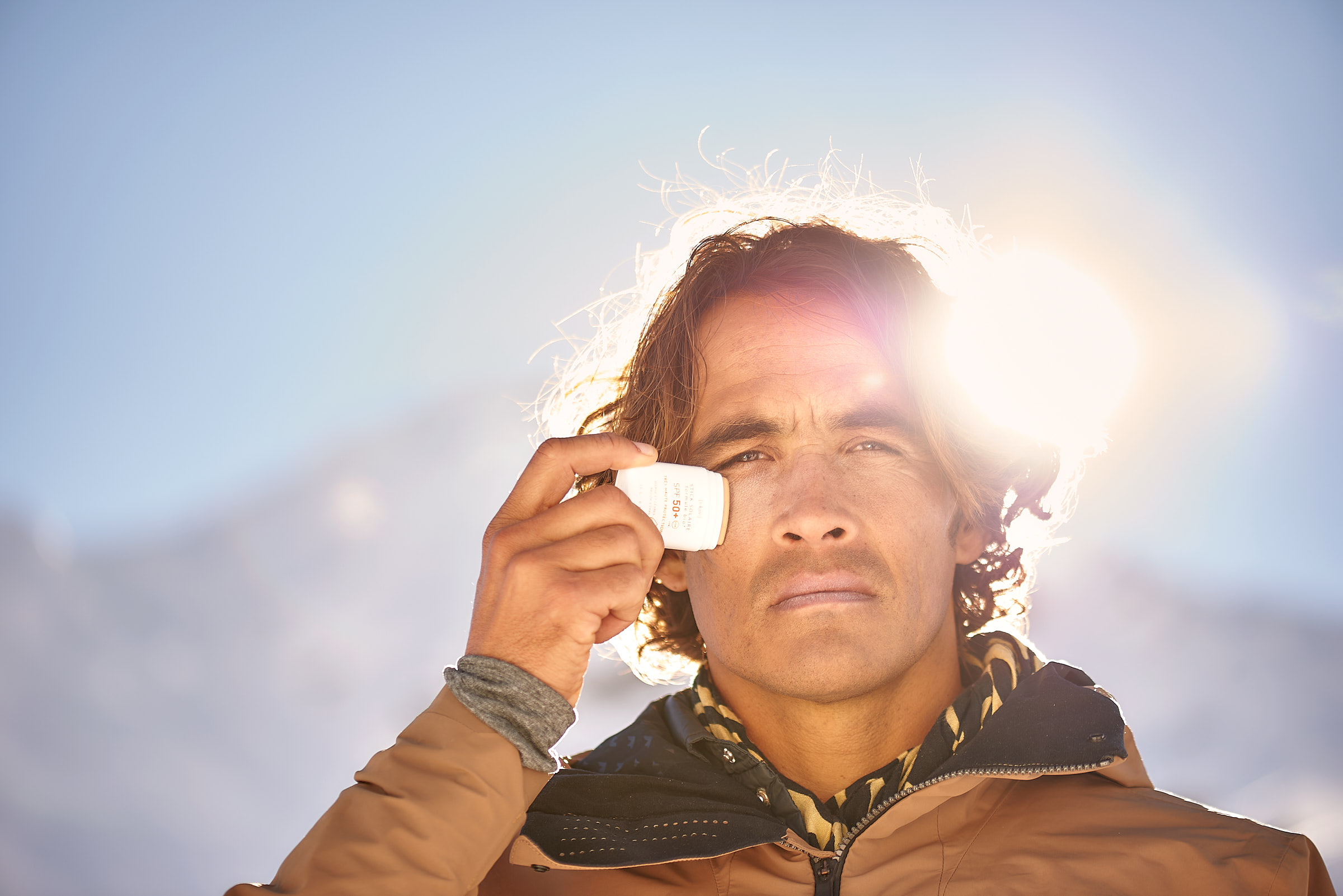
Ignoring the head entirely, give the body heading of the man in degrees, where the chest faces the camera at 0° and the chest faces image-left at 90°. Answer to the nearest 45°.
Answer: approximately 0°
